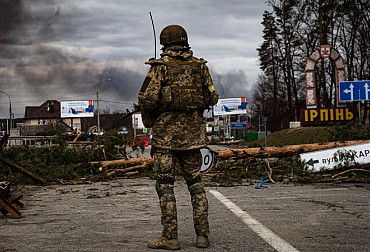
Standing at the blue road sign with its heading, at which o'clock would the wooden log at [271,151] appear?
The wooden log is roughly at 1 o'clock from the blue road sign.

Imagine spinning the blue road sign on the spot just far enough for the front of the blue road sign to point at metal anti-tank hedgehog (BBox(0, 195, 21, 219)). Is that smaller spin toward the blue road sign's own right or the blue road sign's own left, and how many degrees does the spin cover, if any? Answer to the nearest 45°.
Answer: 0° — it already faces it

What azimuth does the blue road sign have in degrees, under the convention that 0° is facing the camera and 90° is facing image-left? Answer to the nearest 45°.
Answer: approximately 0°

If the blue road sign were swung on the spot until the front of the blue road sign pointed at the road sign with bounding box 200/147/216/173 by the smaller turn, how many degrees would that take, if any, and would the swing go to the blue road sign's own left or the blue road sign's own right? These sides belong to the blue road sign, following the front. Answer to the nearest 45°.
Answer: approximately 45° to the blue road sign's own right

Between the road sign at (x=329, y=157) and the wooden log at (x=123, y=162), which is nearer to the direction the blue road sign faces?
the road sign

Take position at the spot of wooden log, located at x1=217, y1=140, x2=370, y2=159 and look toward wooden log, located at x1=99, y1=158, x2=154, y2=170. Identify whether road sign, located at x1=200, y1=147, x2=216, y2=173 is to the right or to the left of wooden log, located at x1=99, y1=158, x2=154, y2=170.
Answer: left

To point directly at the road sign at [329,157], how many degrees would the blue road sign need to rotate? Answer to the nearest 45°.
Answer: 0° — it already faces it

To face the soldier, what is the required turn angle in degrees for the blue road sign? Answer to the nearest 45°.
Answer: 0° — it already faces them

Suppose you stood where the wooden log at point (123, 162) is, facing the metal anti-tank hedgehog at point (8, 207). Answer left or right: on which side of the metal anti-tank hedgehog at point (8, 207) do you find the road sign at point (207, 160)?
left

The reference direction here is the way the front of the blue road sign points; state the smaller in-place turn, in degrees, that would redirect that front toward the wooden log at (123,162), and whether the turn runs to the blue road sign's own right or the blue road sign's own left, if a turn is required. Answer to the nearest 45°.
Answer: approximately 45° to the blue road sign's own right
